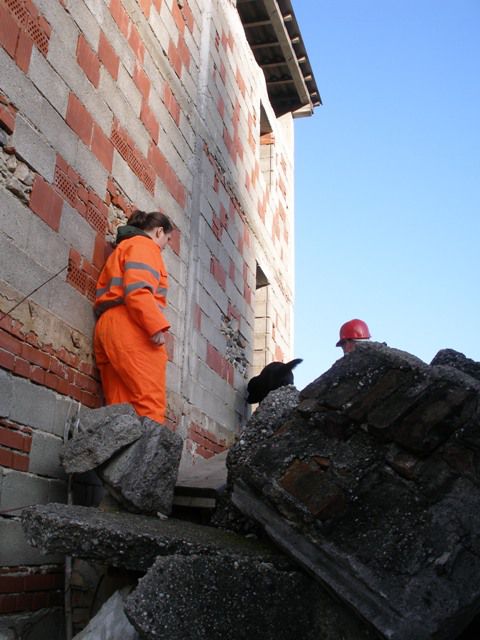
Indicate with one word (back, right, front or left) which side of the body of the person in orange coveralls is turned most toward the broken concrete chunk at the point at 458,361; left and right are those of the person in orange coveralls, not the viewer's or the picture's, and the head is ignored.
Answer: right

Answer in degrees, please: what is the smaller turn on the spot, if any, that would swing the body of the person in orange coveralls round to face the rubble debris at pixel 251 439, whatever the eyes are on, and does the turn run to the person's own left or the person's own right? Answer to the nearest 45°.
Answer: approximately 90° to the person's own right
